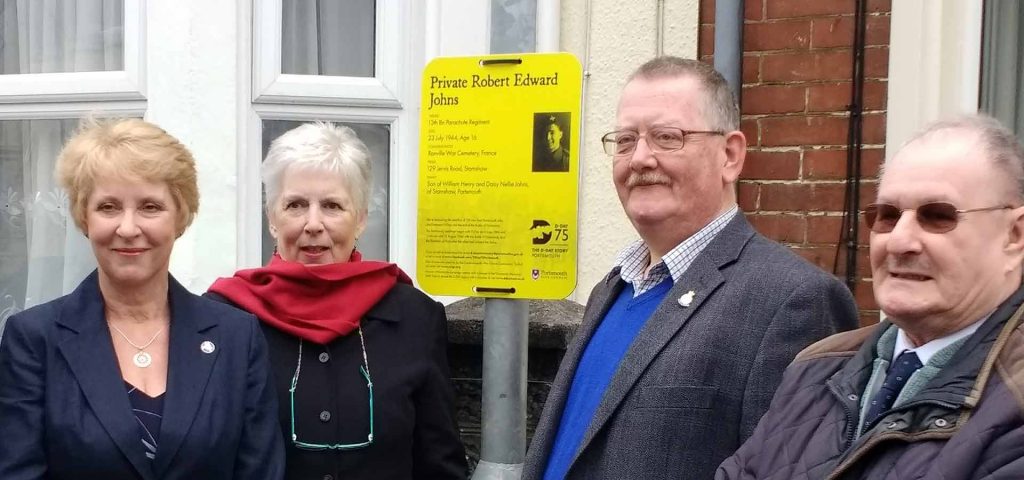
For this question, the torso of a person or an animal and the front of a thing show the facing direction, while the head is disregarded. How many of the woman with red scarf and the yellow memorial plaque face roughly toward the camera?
2

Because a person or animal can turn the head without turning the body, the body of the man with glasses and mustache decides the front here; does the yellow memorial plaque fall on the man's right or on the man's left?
on the man's right

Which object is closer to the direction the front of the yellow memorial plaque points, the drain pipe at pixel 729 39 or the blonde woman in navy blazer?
the blonde woman in navy blazer

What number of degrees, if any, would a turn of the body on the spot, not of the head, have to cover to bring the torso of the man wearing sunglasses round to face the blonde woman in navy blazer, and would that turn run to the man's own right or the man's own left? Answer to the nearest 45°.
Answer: approximately 45° to the man's own right

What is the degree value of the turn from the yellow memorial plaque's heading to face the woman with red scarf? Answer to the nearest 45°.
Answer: approximately 90° to its right

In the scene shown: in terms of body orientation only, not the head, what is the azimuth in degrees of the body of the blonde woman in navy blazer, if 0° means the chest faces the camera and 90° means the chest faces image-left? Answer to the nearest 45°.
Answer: approximately 0°

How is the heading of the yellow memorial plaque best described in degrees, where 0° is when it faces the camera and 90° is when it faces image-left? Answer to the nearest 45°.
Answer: approximately 0°

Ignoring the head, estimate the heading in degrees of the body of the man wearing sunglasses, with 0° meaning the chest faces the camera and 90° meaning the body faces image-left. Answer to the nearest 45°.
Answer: approximately 45°

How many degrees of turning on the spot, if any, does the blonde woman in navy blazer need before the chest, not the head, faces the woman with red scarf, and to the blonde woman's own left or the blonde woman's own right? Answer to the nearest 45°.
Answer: approximately 90° to the blonde woman's own left
